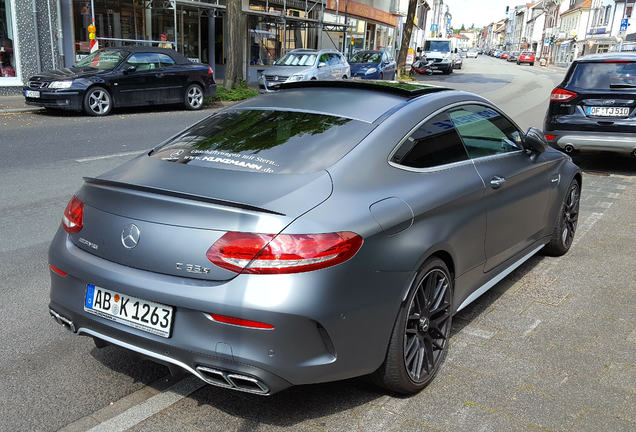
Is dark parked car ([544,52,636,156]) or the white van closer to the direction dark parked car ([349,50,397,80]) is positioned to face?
the dark parked car

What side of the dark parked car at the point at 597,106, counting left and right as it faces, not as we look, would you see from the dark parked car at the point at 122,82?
left

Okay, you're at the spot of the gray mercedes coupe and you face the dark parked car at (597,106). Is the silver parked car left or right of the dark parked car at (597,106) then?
left

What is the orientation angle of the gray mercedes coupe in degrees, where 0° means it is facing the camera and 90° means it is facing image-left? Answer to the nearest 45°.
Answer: approximately 225°

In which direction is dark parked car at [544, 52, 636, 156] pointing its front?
away from the camera

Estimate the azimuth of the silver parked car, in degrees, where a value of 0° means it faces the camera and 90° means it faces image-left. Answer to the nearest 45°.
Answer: approximately 45°

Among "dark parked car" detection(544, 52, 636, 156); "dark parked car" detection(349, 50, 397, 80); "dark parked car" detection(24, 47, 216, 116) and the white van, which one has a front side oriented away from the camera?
"dark parked car" detection(544, 52, 636, 156)

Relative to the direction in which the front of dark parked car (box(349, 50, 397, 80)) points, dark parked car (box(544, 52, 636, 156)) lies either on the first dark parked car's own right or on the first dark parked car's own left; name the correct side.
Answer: on the first dark parked car's own left

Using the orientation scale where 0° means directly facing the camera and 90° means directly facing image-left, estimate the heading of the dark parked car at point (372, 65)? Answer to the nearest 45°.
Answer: approximately 45°

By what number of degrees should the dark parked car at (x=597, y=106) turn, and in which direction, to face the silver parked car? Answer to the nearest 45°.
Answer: approximately 45° to its left

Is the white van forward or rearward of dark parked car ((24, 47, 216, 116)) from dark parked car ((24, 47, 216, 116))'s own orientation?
rearward
